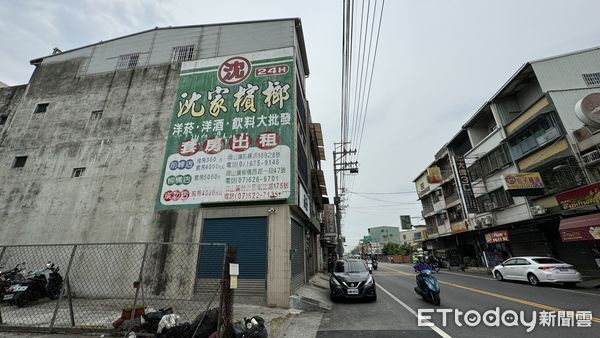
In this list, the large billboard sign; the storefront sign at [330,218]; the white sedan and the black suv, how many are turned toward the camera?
3

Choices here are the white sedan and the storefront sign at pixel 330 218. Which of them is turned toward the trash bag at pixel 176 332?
the storefront sign

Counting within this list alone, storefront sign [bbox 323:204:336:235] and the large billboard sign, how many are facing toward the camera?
2

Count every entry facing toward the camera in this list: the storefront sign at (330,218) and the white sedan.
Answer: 1

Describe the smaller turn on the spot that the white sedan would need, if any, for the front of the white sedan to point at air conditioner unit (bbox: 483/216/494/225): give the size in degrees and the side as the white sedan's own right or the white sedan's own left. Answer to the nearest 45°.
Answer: approximately 45° to the white sedan's own right

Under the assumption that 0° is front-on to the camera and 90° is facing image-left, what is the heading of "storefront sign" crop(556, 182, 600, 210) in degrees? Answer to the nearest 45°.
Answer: approximately 45°

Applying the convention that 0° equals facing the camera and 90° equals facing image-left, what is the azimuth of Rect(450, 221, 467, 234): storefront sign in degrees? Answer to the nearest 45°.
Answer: approximately 45°

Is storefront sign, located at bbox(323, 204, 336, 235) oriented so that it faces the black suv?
yes

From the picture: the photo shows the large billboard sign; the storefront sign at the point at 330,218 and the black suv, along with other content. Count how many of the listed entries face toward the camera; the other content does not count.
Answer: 3

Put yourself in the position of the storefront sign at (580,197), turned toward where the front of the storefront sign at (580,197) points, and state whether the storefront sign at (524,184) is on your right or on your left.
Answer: on your right
